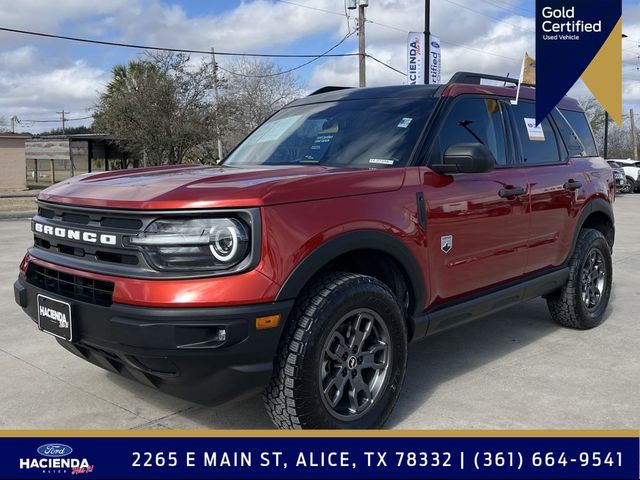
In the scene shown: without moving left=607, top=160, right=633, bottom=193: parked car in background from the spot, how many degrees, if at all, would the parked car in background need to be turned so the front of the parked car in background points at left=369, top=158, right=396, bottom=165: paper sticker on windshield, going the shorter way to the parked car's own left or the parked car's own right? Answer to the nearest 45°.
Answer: approximately 45° to the parked car's own right

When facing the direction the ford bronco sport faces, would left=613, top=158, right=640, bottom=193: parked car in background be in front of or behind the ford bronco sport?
behind

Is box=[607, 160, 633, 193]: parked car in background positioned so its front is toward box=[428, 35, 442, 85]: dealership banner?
no

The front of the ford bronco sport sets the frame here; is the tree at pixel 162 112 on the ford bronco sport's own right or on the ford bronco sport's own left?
on the ford bronco sport's own right

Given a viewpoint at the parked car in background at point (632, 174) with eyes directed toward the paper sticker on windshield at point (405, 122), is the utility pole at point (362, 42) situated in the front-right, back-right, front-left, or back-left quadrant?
front-right

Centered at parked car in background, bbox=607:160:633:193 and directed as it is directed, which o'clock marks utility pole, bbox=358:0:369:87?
The utility pole is roughly at 3 o'clock from the parked car in background.

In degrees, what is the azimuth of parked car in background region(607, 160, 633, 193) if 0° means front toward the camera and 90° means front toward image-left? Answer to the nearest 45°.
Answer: approximately 315°

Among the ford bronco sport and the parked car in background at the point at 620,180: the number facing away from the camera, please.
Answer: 0

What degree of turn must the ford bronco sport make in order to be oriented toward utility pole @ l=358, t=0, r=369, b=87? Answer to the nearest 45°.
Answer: approximately 135° to its right

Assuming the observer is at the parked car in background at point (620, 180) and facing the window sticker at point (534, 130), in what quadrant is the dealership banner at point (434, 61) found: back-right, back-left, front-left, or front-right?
front-right

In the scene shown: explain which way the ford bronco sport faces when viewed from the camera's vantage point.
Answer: facing the viewer and to the left of the viewer

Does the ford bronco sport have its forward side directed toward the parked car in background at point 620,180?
no

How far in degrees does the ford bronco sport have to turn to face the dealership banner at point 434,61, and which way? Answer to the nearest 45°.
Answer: approximately 135° to its right
